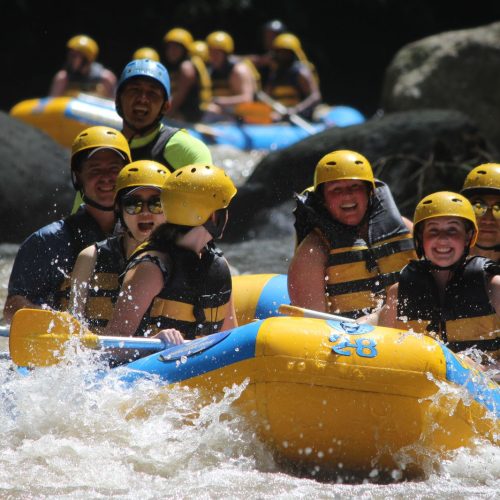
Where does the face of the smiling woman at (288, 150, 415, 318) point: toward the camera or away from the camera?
toward the camera

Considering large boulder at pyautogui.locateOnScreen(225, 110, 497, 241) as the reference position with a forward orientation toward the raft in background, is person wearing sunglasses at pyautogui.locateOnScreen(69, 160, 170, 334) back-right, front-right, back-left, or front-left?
back-left

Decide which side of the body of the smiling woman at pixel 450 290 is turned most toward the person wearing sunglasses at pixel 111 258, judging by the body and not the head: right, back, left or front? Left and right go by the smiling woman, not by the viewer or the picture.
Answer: right

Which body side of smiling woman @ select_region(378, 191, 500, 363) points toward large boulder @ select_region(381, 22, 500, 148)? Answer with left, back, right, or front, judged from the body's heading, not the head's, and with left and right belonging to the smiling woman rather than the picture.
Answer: back

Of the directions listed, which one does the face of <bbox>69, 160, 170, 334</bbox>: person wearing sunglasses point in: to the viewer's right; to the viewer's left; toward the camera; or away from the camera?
toward the camera

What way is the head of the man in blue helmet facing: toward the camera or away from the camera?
toward the camera

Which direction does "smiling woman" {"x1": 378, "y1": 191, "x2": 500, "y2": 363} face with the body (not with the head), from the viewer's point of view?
toward the camera

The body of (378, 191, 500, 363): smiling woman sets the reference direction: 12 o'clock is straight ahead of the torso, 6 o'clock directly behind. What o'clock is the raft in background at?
The raft in background is roughly at 5 o'clock from the smiling woman.

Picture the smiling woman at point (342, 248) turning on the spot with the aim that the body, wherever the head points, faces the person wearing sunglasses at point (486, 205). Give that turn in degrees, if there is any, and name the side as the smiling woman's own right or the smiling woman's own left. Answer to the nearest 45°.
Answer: approximately 90° to the smiling woman's own left

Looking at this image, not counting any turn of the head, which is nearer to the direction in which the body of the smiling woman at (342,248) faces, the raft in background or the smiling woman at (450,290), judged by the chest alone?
the smiling woman

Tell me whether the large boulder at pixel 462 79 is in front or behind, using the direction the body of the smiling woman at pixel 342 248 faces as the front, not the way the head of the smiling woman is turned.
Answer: behind

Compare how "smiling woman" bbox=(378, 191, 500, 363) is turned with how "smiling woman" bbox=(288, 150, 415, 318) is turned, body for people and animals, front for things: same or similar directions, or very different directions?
same or similar directions

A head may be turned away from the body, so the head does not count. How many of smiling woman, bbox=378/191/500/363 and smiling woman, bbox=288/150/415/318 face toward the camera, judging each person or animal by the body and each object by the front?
2

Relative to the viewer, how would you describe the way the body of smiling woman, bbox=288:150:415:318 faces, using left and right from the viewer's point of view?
facing the viewer

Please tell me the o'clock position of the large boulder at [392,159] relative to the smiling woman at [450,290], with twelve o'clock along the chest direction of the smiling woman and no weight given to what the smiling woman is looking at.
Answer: The large boulder is roughly at 6 o'clock from the smiling woman.
